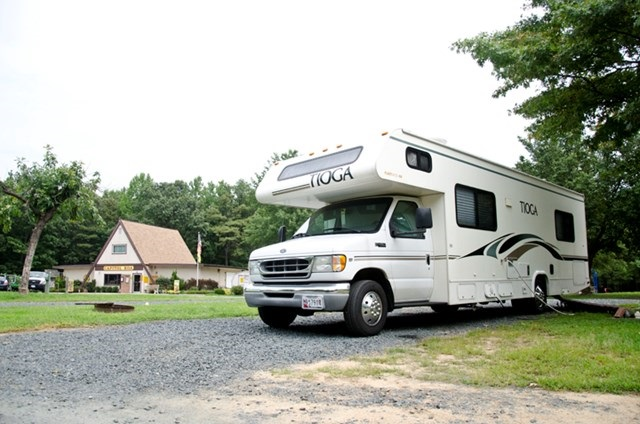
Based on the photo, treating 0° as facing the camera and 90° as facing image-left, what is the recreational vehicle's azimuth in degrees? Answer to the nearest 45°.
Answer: approximately 45°

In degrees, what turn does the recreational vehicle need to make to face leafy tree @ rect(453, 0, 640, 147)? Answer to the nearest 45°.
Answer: approximately 180°

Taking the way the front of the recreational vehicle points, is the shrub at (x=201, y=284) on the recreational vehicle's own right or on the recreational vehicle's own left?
on the recreational vehicle's own right

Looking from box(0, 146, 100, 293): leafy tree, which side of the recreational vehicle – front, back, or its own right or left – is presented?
right

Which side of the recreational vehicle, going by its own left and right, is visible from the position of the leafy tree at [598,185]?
back
